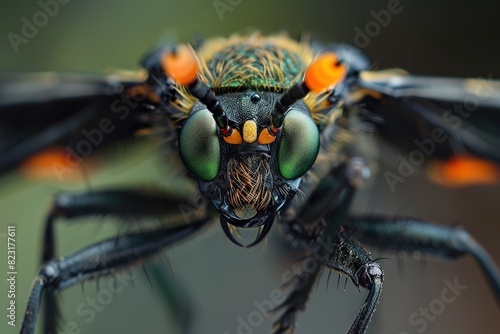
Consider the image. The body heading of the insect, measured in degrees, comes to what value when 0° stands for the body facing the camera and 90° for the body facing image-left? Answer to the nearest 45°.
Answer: approximately 0°
